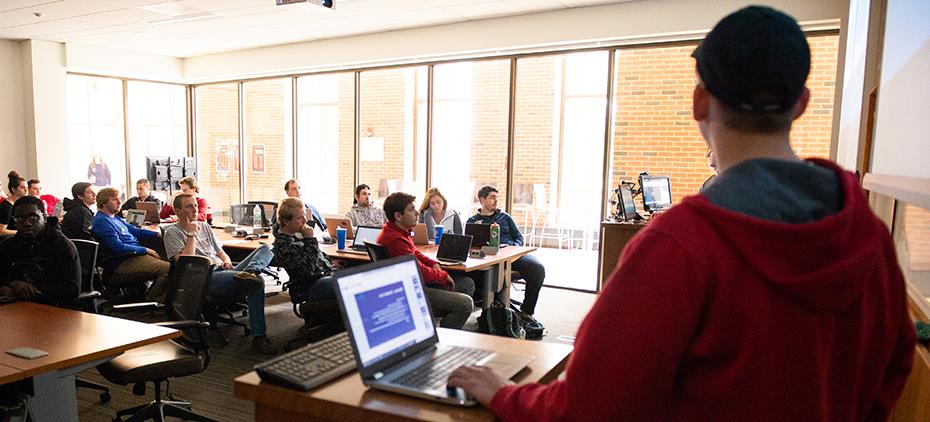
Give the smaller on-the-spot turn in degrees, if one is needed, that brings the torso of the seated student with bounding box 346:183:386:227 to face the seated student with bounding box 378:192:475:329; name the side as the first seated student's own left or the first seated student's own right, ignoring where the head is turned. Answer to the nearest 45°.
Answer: approximately 45° to the first seated student's own right

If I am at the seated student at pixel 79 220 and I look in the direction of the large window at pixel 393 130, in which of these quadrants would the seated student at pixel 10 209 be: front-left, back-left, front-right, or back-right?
back-left

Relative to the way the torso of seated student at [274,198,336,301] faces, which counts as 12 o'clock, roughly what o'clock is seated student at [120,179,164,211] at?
seated student at [120,179,164,211] is roughly at 8 o'clock from seated student at [274,198,336,301].

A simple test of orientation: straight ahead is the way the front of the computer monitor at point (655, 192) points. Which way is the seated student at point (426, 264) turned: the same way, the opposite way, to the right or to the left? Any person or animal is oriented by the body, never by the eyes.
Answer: to the left

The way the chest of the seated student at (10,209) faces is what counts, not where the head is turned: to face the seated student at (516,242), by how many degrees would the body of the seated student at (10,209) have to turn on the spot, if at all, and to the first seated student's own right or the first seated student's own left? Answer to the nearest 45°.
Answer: approximately 45° to the first seated student's own right

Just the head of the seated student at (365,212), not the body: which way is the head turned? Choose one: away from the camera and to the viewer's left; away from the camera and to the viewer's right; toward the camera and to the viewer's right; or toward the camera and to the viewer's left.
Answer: toward the camera and to the viewer's right

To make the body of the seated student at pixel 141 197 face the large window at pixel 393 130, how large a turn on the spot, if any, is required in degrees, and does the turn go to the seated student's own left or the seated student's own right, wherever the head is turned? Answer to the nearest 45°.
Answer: approximately 90° to the seated student's own left

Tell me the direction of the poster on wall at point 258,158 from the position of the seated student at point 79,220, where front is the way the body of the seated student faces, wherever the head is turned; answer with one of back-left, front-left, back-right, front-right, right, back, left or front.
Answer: front-left

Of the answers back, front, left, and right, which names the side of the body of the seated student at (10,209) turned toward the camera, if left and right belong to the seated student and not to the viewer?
right
